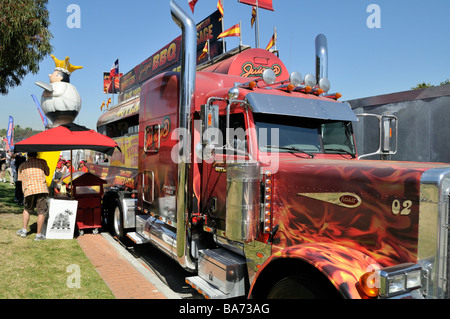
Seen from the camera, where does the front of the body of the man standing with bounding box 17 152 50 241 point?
away from the camera

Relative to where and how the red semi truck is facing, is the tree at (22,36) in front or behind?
behind

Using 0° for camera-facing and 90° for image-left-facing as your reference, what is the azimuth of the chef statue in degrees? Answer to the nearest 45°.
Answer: approximately 90°

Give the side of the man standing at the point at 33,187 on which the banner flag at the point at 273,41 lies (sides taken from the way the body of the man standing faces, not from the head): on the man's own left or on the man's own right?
on the man's own right

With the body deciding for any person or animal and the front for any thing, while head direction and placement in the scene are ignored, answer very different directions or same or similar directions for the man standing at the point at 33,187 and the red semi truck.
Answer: very different directions

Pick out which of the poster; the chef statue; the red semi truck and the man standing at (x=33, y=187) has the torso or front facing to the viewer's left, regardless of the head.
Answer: the chef statue

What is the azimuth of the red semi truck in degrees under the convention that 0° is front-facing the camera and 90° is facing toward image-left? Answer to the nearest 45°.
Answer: approximately 315°

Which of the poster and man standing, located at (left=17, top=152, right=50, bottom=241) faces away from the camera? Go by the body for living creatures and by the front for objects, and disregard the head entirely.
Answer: the man standing
